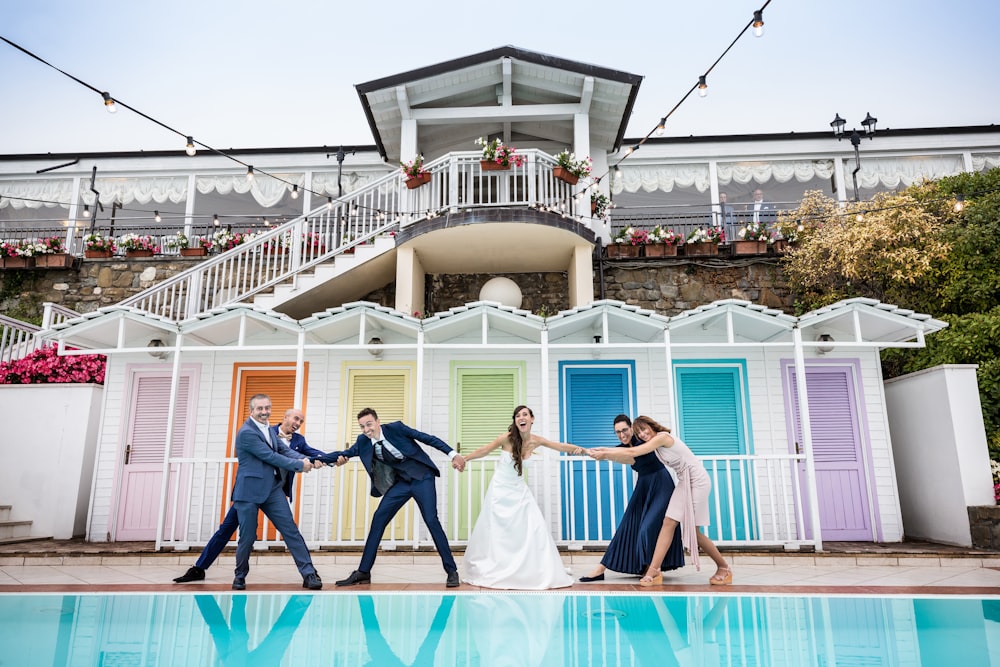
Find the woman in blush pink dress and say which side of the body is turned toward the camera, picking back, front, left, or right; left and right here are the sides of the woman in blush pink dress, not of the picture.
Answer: left

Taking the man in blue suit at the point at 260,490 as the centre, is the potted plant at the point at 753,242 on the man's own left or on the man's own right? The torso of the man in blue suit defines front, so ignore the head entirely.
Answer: on the man's own left

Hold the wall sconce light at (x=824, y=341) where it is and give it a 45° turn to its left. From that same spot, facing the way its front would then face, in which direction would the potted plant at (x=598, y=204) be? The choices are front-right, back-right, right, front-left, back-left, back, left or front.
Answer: back-right

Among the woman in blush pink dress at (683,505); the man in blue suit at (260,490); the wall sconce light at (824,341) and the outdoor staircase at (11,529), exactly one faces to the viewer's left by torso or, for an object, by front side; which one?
the woman in blush pink dress

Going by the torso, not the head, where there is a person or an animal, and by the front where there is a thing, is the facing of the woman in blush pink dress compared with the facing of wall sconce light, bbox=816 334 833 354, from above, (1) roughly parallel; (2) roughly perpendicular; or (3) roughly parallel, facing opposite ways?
roughly perpendicular

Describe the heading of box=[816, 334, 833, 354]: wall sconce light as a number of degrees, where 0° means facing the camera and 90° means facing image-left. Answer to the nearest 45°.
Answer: approximately 0°

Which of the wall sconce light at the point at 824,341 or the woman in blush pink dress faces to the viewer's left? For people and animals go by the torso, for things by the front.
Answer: the woman in blush pink dress

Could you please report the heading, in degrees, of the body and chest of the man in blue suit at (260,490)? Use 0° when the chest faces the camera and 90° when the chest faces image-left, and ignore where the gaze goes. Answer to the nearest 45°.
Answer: approximately 315°
